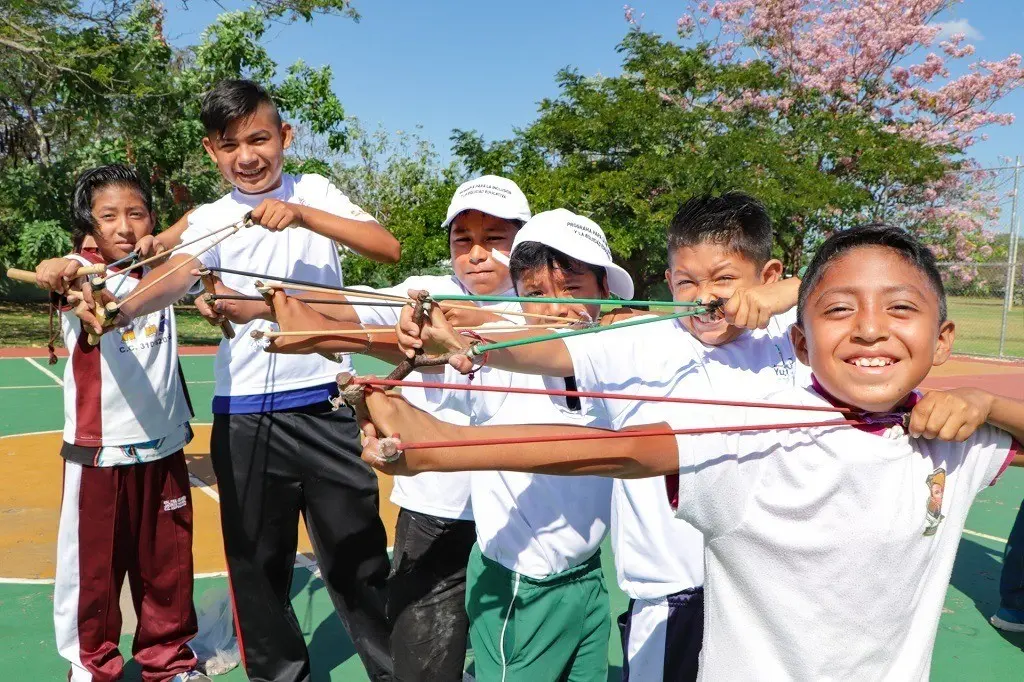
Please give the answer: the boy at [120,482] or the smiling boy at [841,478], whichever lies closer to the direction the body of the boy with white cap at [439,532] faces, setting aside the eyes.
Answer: the smiling boy

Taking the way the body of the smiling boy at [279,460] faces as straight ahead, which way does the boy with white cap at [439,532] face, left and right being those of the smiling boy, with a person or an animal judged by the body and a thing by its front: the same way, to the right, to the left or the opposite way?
the same way

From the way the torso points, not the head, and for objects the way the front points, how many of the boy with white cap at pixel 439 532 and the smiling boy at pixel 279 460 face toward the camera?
2

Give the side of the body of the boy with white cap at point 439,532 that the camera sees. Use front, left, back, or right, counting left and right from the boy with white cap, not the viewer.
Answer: front

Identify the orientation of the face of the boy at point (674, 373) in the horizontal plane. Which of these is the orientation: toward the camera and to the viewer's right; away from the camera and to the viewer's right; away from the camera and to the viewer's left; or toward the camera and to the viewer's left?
toward the camera and to the viewer's left

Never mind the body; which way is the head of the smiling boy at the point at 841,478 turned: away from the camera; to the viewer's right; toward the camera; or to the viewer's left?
toward the camera

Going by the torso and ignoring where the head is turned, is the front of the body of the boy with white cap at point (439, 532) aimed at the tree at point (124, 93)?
no

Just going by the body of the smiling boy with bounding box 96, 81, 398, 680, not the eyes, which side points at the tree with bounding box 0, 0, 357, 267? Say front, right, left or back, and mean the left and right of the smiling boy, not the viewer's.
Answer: back

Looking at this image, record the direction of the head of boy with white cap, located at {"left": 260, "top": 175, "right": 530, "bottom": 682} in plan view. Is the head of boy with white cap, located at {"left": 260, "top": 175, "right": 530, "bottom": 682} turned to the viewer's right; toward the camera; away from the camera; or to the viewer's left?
toward the camera

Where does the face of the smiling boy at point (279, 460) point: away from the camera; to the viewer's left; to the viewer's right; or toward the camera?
toward the camera

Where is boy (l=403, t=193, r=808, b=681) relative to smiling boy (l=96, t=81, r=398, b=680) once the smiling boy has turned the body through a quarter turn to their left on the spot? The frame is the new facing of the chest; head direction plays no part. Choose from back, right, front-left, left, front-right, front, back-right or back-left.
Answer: front-right

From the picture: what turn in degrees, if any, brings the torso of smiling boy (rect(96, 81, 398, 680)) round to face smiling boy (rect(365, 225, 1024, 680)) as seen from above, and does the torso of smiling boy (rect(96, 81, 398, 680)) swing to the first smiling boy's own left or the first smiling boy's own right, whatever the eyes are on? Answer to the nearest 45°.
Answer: approximately 45° to the first smiling boy's own left

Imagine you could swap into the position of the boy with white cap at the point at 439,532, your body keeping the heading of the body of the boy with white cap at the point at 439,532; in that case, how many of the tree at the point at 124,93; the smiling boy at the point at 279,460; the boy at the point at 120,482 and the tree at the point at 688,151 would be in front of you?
0

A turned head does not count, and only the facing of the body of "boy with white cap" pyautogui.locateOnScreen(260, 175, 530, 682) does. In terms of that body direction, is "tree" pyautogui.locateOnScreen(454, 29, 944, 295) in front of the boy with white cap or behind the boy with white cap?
behind

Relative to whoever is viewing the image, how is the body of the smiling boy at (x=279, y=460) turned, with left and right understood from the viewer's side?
facing the viewer

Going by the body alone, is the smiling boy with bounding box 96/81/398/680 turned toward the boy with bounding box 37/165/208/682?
no

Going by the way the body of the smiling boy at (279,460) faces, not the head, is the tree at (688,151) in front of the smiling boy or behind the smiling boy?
behind
